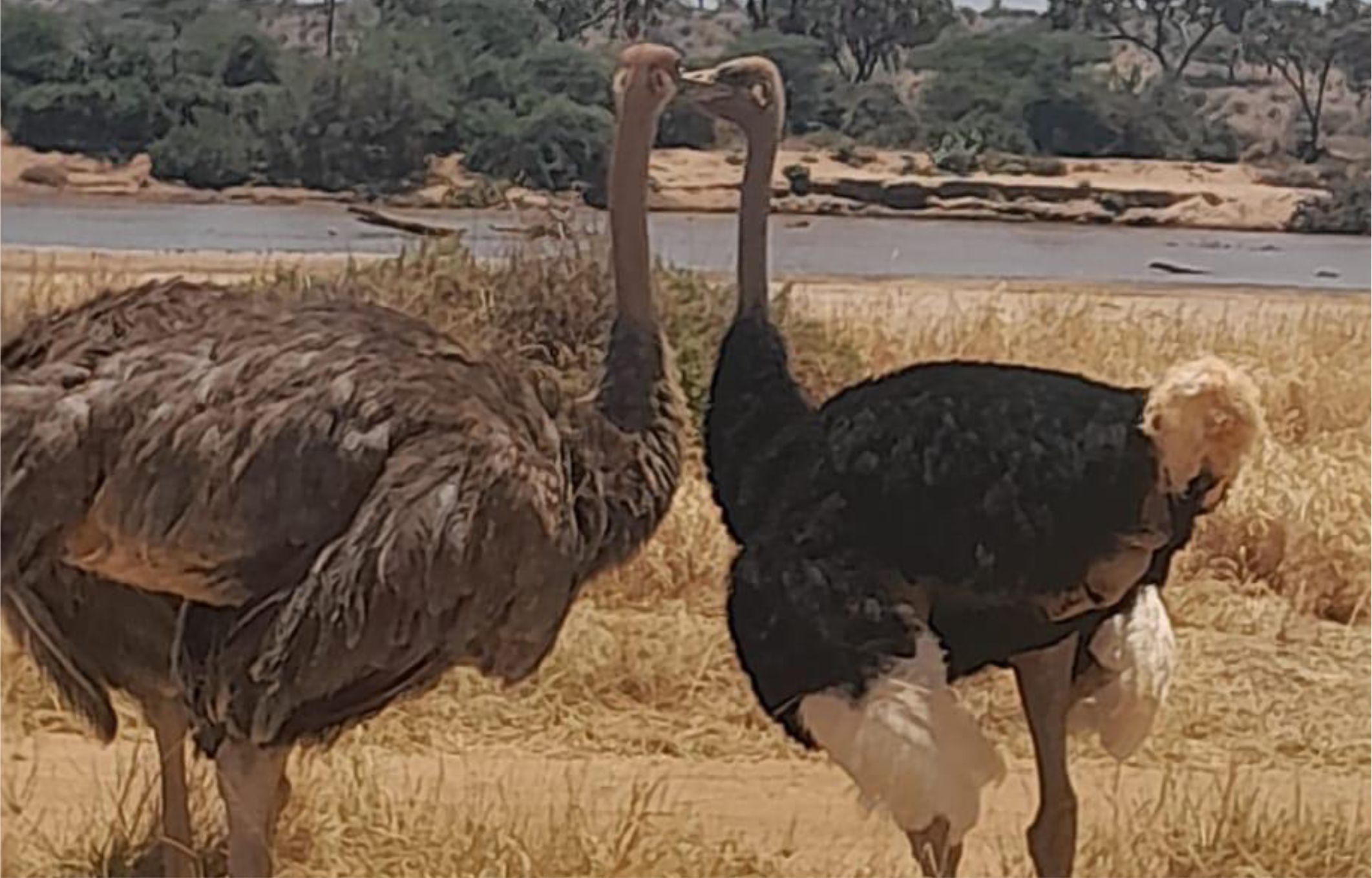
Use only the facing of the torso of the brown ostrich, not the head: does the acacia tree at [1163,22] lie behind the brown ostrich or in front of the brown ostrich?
in front

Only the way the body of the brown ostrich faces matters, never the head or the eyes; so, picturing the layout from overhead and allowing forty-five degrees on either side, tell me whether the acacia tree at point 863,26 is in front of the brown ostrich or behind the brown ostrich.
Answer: in front

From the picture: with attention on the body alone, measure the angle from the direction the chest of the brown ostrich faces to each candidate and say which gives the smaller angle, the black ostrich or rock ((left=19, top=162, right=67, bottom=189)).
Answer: the black ostrich

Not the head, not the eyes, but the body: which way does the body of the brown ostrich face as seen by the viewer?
to the viewer's right
